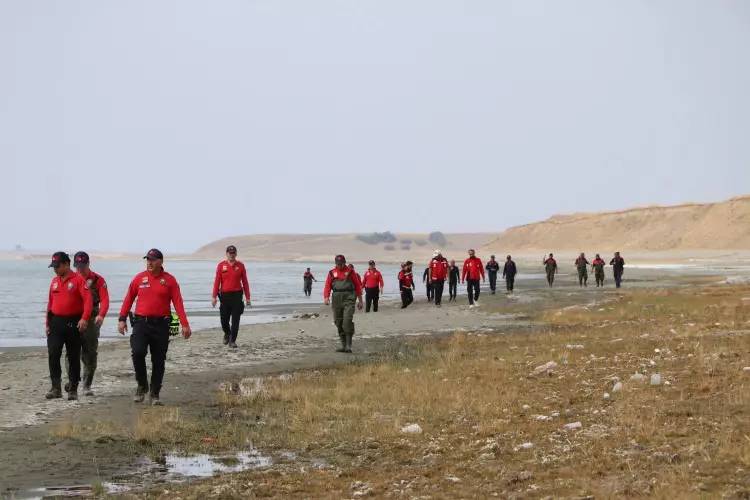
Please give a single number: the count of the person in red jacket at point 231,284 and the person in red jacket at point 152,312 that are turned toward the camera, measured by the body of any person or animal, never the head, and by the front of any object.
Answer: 2

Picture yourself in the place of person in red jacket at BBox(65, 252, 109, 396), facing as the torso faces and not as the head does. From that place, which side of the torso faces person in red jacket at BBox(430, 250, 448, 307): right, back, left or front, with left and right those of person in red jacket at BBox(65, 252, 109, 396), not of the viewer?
back

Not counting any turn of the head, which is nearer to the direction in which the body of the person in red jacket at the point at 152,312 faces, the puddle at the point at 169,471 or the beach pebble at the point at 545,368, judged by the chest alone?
the puddle

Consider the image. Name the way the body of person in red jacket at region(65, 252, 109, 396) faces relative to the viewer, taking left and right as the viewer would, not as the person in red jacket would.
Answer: facing the viewer and to the left of the viewer

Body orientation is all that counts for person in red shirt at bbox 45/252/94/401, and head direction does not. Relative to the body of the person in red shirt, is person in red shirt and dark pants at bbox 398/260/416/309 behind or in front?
behind

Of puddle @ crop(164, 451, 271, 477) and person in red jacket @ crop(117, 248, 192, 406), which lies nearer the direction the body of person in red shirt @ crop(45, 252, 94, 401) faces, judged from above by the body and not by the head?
the puddle

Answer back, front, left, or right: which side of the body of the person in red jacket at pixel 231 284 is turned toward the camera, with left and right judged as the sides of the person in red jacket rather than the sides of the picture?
front

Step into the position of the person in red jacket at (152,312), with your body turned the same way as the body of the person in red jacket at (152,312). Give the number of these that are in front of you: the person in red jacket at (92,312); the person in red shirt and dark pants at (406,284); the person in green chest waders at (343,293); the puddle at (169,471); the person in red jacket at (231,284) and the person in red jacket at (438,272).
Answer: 1

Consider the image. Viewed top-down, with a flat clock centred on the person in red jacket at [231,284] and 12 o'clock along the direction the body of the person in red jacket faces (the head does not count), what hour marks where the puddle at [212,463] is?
The puddle is roughly at 12 o'clock from the person in red jacket.

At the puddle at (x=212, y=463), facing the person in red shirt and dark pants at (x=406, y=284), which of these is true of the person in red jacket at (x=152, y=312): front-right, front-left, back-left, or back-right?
front-left

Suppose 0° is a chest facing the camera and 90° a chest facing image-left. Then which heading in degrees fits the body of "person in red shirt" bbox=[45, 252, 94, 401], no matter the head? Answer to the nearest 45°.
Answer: approximately 45°

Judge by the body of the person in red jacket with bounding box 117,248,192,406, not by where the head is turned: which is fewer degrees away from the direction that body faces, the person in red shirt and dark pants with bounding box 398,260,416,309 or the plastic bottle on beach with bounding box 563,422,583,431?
the plastic bottle on beach

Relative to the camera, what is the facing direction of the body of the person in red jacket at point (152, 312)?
toward the camera

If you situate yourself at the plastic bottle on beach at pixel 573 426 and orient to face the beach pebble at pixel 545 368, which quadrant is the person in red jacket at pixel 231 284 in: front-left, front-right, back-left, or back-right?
front-left

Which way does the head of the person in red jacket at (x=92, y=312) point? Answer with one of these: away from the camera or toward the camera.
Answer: toward the camera

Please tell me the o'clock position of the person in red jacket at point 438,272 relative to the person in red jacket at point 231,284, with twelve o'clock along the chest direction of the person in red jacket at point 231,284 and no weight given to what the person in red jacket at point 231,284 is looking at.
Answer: the person in red jacket at point 438,272 is roughly at 7 o'clock from the person in red jacket at point 231,284.

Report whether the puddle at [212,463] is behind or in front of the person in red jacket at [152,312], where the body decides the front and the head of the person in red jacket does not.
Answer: in front

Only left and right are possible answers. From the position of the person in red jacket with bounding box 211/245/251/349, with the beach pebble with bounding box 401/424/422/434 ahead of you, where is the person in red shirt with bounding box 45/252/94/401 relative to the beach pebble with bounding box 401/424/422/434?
right

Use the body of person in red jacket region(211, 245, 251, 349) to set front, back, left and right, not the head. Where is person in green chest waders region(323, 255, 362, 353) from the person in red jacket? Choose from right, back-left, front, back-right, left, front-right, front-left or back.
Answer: left

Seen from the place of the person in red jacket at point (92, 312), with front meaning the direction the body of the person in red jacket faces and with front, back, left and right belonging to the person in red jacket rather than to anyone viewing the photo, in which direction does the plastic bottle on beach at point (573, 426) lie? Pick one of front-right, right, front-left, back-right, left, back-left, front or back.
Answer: left
